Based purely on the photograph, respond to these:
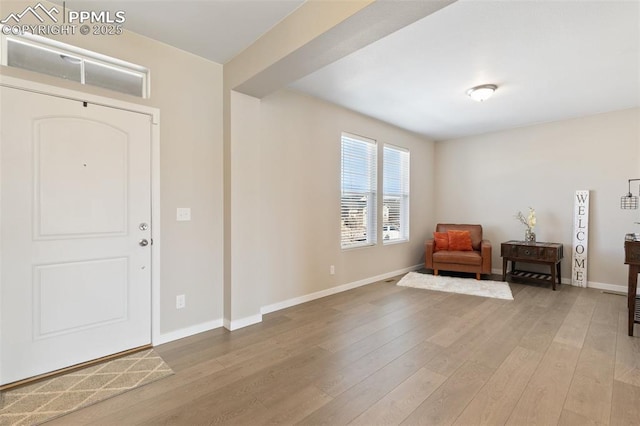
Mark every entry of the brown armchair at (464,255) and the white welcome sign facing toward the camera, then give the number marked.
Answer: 2

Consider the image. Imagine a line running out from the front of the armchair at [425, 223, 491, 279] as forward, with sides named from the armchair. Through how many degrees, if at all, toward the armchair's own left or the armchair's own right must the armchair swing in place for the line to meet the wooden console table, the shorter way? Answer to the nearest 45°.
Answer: approximately 90° to the armchair's own left

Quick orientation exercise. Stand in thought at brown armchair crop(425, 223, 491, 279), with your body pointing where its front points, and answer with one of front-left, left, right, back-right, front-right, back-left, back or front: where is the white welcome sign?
left

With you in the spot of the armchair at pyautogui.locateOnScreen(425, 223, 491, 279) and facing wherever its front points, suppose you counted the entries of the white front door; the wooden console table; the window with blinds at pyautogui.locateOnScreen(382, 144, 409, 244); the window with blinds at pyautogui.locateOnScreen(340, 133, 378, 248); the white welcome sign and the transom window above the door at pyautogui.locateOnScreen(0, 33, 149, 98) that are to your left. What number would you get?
2

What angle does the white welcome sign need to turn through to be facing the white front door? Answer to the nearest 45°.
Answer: approximately 45° to its right

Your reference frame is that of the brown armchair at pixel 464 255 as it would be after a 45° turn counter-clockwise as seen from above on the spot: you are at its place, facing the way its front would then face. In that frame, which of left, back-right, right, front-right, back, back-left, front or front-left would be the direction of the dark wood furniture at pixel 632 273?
front

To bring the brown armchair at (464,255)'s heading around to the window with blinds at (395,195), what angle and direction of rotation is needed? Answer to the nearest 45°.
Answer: approximately 90° to its right

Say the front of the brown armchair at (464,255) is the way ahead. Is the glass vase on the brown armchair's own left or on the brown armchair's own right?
on the brown armchair's own left

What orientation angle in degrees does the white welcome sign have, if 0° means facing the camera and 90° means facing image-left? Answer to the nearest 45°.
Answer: approximately 0°

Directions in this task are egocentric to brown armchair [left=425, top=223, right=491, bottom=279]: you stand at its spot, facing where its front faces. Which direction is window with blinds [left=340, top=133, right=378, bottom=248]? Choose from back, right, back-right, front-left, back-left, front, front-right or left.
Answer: front-right

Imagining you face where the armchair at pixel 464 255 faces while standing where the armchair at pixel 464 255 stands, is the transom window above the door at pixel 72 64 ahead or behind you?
ahead

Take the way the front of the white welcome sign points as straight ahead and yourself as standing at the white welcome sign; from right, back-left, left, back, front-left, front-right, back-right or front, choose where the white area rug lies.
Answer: front-right
